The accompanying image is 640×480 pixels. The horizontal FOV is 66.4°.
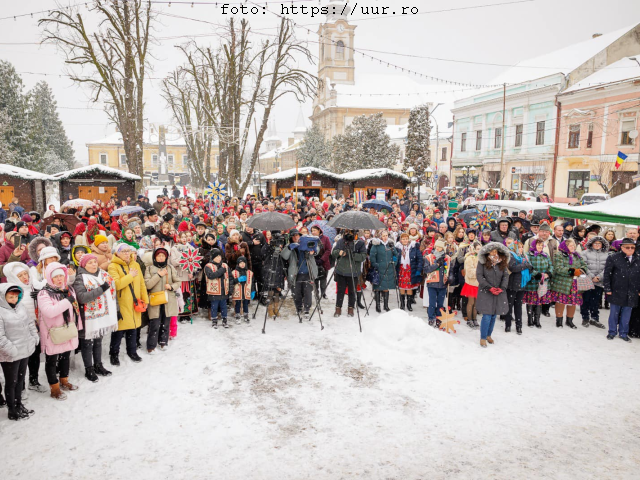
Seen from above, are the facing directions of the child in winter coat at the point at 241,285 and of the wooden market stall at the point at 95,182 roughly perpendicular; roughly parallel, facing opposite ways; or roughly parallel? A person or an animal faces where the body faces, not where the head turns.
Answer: roughly parallel

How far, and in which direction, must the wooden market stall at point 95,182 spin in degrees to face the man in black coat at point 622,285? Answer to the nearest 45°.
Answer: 0° — it already faces them

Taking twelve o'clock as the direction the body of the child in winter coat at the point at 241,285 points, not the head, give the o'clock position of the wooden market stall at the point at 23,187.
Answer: The wooden market stall is roughly at 5 o'clock from the child in winter coat.

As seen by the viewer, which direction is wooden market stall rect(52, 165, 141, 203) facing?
toward the camera

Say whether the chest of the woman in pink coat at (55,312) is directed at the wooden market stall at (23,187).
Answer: no

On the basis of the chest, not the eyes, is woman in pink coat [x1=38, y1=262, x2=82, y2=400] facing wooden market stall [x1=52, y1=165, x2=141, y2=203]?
no

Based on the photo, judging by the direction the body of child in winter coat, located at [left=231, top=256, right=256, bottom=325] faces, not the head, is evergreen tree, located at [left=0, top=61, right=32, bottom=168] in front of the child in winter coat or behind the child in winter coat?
behind

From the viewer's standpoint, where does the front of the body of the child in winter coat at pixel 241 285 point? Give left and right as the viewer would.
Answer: facing the viewer

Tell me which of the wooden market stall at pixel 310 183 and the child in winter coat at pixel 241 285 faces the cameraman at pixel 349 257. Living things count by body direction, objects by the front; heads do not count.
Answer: the wooden market stall

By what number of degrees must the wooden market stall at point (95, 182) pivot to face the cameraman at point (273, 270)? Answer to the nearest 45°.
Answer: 0° — it already faces them

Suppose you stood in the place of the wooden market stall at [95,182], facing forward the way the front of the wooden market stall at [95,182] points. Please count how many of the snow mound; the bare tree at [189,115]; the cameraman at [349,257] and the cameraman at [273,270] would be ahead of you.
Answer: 3

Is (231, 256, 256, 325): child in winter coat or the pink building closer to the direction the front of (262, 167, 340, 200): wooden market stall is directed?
the child in winter coat

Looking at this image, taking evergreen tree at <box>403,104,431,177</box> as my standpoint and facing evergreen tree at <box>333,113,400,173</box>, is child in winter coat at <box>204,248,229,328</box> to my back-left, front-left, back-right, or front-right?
front-left
